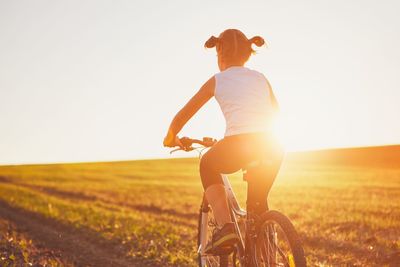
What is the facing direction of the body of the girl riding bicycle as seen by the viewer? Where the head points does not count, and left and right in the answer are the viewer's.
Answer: facing away from the viewer and to the left of the viewer
